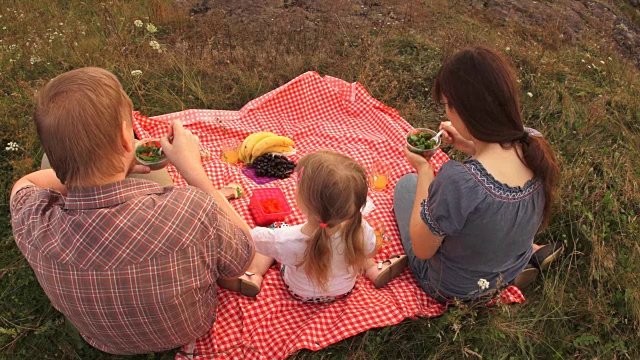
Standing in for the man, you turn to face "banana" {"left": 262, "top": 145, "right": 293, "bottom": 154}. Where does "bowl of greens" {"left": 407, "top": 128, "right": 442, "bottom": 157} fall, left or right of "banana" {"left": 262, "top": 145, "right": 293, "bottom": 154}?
right

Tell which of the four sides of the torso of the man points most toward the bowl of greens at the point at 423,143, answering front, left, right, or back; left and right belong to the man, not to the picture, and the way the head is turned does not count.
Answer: right

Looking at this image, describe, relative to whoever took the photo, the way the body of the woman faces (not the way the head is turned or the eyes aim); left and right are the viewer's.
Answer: facing away from the viewer and to the left of the viewer

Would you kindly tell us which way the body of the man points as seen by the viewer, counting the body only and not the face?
away from the camera

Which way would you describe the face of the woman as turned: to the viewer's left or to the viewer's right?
to the viewer's left

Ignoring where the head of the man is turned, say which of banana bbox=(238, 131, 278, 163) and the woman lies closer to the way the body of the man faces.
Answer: the banana
